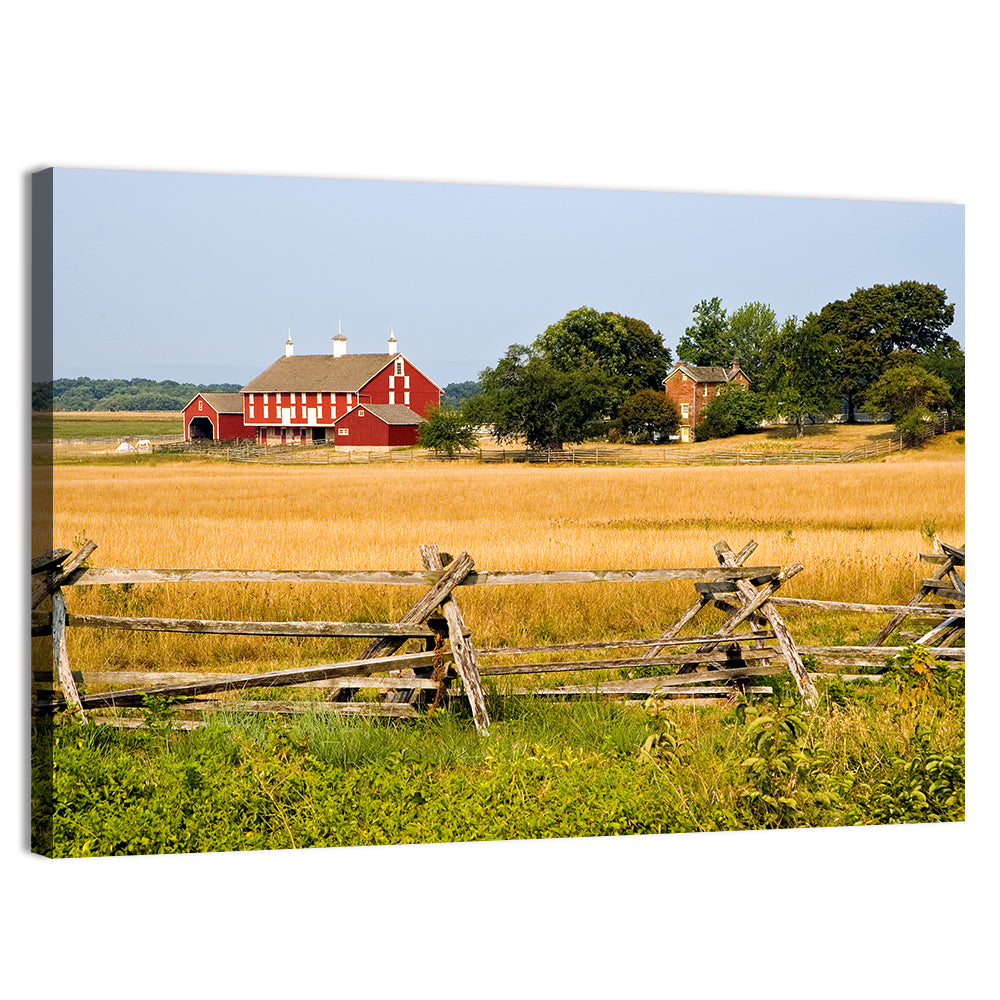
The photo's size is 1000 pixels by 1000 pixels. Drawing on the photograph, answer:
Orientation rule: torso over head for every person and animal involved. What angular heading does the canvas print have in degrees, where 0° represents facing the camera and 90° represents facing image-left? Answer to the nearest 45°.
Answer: approximately 315°
